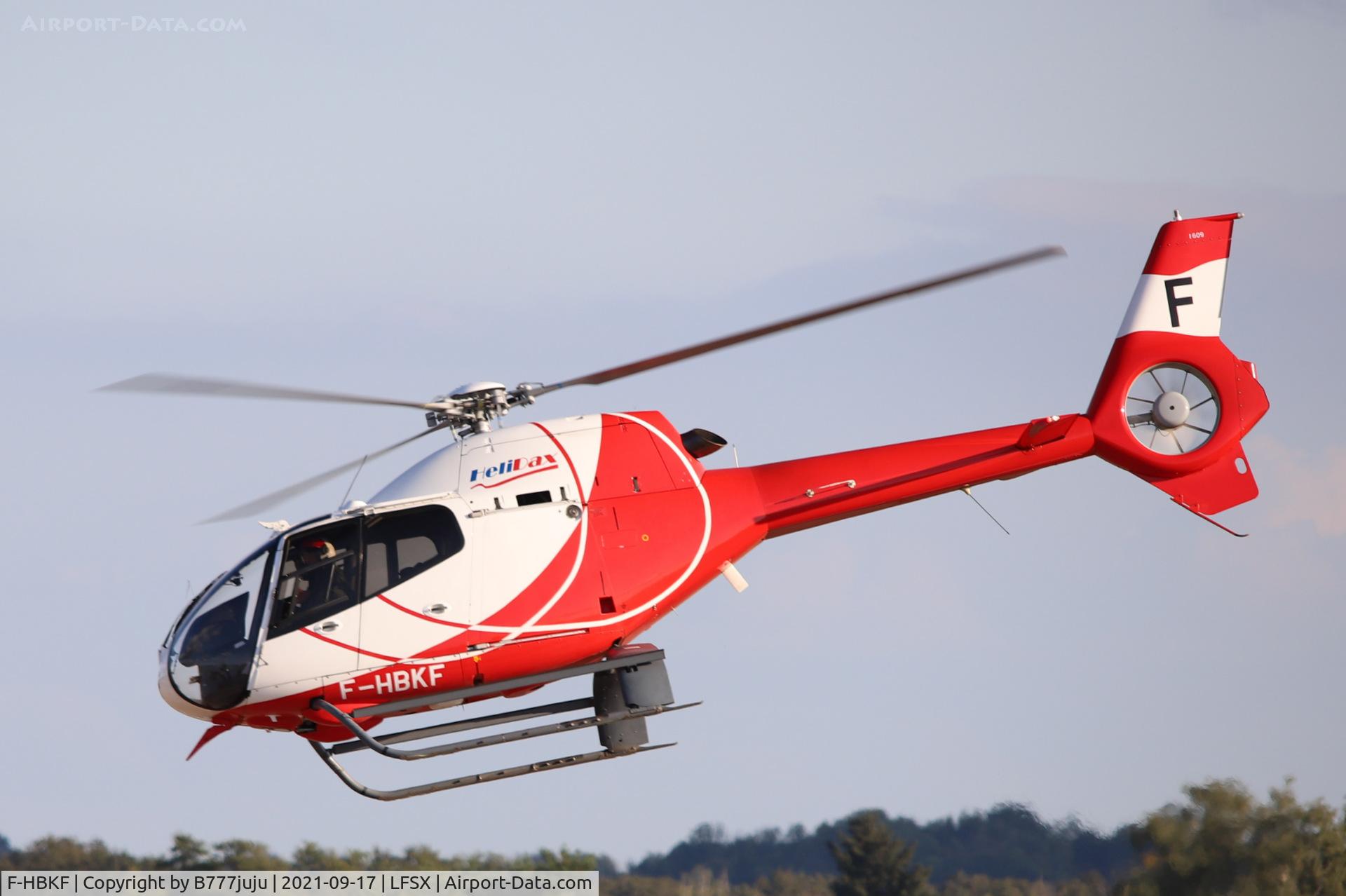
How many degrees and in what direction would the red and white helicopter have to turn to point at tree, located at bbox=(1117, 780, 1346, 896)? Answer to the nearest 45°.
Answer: approximately 135° to its right

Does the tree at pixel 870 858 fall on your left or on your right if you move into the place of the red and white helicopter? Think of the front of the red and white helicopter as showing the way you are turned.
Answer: on your right

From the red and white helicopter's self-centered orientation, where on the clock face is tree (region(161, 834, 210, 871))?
The tree is roughly at 2 o'clock from the red and white helicopter.

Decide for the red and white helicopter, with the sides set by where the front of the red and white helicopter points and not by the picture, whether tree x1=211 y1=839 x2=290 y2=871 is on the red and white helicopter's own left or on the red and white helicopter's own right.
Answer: on the red and white helicopter's own right

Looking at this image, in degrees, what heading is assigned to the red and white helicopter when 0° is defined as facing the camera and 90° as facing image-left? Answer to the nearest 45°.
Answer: approximately 90°
